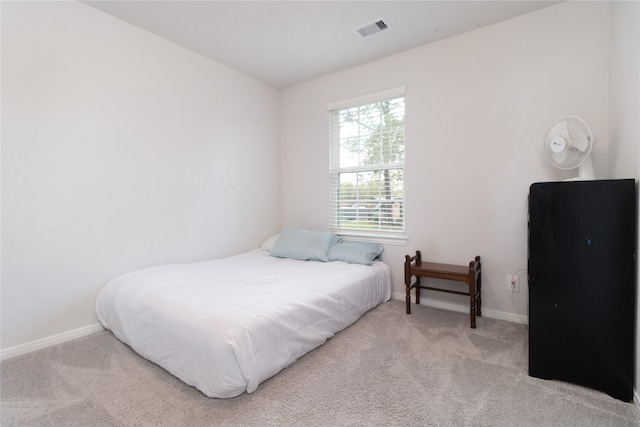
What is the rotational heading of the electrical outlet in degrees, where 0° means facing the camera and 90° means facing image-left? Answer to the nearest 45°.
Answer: approximately 0°

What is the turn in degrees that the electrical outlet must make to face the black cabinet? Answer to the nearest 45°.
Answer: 0° — it already faces it

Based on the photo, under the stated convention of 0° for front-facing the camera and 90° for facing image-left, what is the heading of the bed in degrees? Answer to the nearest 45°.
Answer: approximately 45°

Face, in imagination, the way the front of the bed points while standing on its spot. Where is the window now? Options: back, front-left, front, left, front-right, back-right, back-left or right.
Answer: back

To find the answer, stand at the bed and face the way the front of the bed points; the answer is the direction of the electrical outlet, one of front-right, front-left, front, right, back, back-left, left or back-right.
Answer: back-left

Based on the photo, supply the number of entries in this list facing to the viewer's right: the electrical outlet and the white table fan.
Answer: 0

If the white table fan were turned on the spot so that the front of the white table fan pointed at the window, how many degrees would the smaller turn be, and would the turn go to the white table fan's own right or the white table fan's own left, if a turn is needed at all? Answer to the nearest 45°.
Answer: approximately 45° to the white table fan's own right
